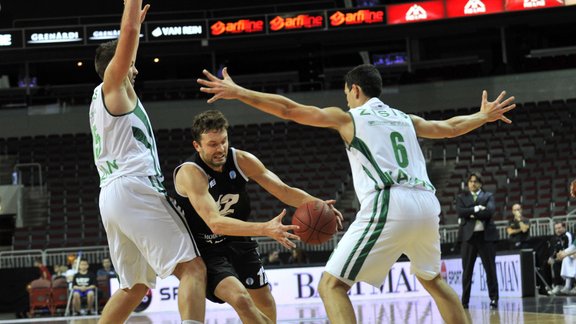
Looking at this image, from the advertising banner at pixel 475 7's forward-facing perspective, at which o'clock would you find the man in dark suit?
The man in dark suit is roughly at 12 o'clock from the advertising banner.

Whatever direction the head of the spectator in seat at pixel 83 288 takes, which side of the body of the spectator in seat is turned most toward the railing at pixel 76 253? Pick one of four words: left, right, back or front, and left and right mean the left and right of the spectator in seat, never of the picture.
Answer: back

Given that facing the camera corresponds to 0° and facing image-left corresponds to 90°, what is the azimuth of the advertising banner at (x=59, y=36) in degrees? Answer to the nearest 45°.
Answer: approximately 0°

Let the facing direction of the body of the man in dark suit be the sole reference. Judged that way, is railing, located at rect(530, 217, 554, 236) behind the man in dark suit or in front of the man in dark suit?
behind

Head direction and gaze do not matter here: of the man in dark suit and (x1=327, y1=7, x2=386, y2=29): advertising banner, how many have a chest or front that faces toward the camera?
2
